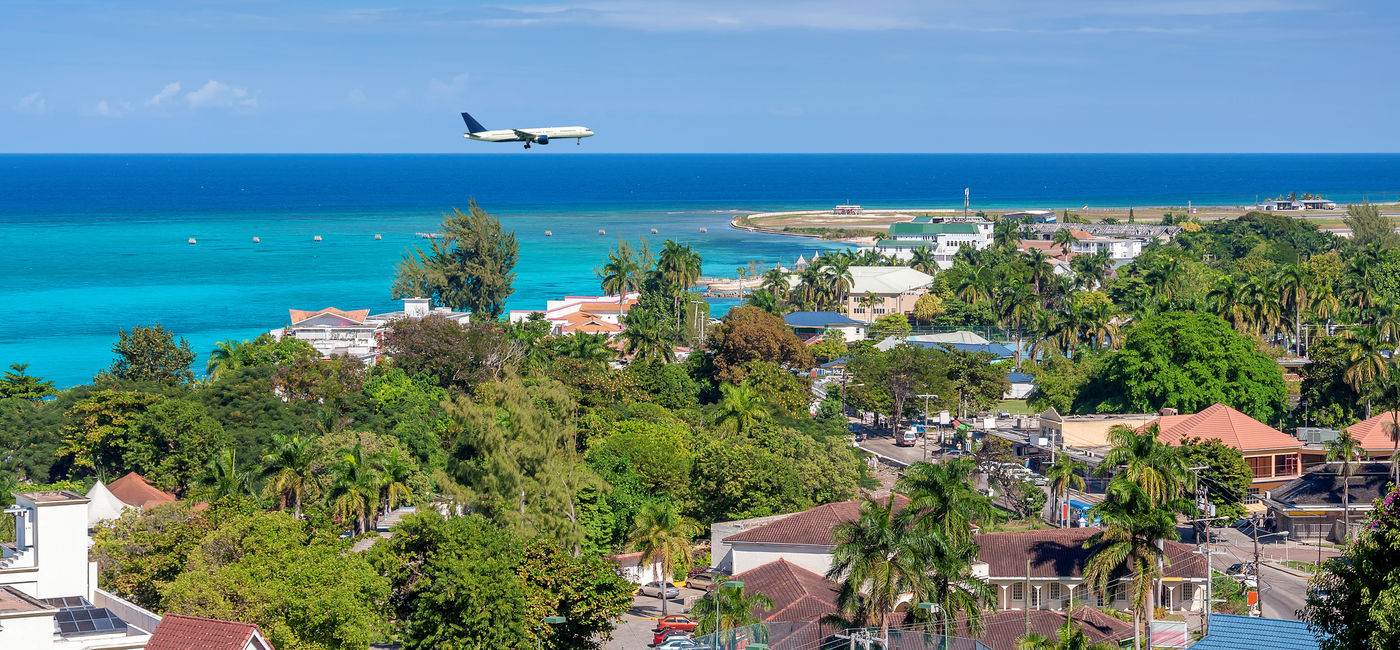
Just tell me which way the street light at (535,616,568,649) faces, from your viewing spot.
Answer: facing to the right of the viewer

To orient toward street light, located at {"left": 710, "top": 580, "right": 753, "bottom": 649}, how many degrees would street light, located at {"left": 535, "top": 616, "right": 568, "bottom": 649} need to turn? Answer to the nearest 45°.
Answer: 0° — it already faces it

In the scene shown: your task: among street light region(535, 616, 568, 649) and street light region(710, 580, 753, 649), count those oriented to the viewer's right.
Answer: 2

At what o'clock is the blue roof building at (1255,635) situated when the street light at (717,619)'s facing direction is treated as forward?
The blue roof building is roughly at 1 o'clock from the street light.

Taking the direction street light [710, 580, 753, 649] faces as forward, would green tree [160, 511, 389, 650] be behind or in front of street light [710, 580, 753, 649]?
behind

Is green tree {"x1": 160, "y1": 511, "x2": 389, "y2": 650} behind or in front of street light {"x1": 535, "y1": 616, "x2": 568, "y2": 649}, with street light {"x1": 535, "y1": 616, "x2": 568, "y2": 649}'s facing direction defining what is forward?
behind

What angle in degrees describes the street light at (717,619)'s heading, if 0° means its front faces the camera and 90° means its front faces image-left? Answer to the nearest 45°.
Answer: approximately 270°
